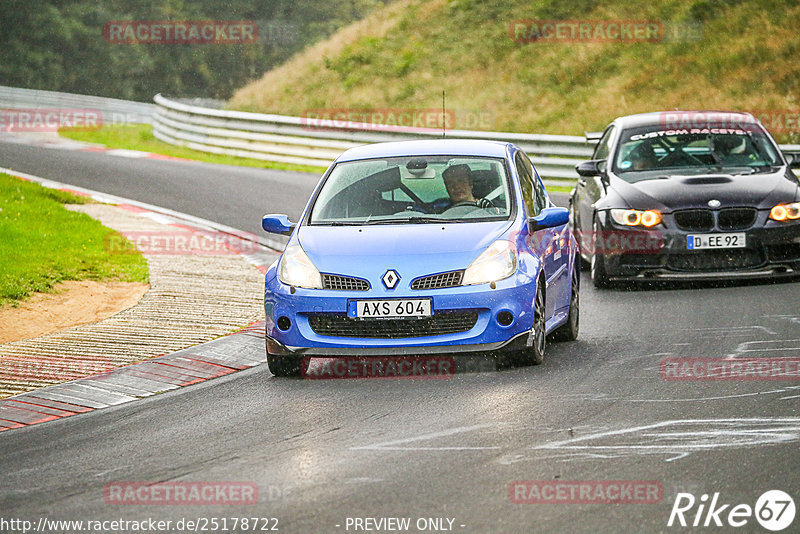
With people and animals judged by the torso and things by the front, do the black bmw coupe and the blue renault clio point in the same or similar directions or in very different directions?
same or similar directions

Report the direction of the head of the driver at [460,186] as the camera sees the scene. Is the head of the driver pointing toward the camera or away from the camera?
toward the camera

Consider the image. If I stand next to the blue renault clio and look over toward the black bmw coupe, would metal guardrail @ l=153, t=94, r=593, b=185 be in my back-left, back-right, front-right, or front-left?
front-left

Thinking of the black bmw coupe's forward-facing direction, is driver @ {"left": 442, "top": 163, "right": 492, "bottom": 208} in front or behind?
in front

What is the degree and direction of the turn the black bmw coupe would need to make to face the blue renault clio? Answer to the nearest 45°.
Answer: approximately 45° to its right

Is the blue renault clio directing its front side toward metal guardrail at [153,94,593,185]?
no

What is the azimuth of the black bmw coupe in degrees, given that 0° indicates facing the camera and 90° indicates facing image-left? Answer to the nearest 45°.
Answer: approximately 0°

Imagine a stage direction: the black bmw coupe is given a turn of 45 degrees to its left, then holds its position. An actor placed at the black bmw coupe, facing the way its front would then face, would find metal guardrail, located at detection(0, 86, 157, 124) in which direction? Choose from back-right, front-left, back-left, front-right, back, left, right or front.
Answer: back

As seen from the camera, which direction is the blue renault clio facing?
toward the camera

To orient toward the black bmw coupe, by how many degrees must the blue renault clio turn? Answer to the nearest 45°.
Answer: approximately 135° to its left

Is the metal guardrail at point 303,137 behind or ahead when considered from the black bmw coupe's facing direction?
behind

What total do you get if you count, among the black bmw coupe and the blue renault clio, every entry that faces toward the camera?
2

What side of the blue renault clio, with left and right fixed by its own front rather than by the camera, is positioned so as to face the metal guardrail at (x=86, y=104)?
back
